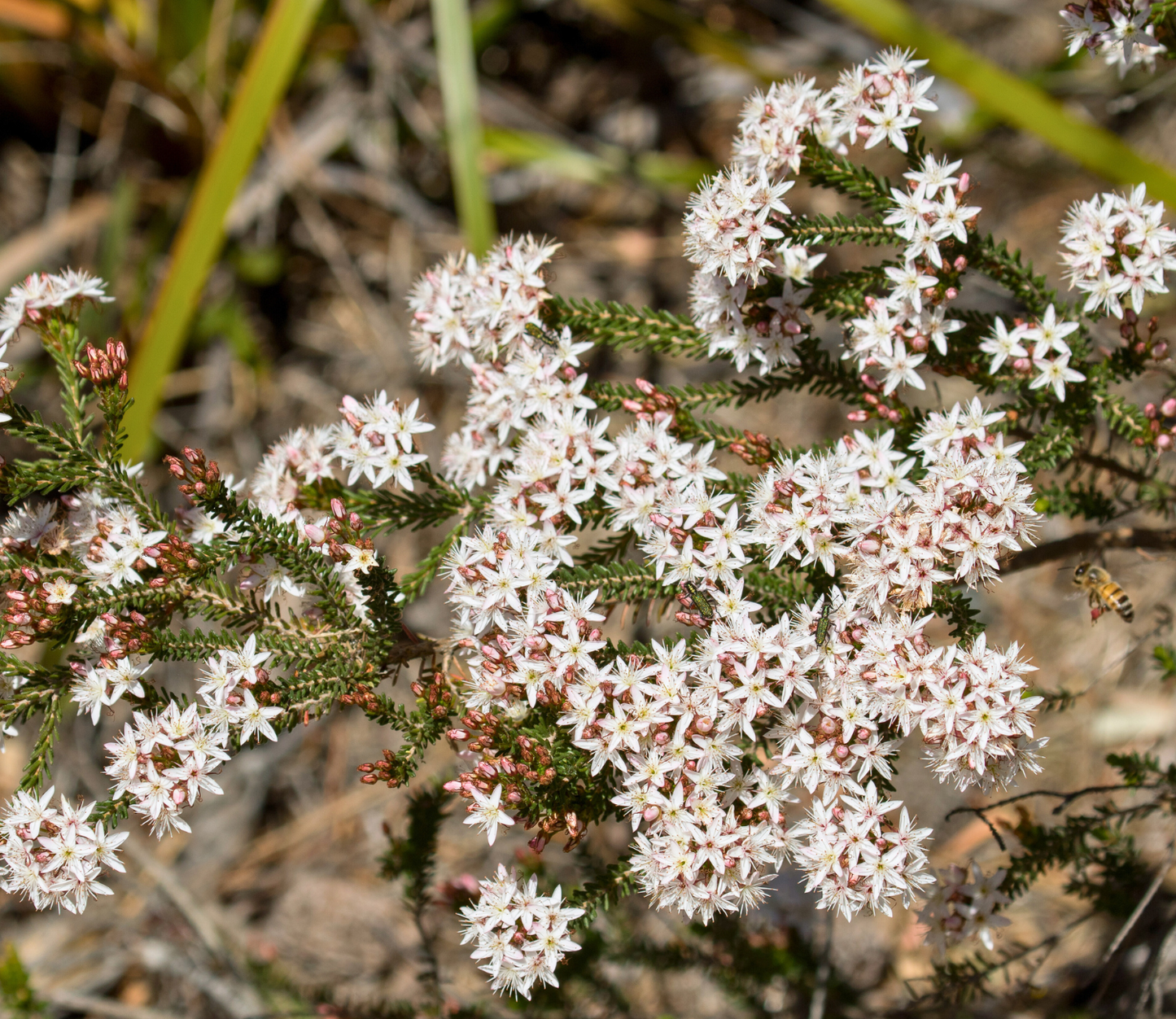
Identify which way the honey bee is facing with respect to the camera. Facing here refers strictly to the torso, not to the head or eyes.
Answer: to the viewer's left

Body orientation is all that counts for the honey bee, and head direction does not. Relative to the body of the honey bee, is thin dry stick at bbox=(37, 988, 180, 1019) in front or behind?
in front
